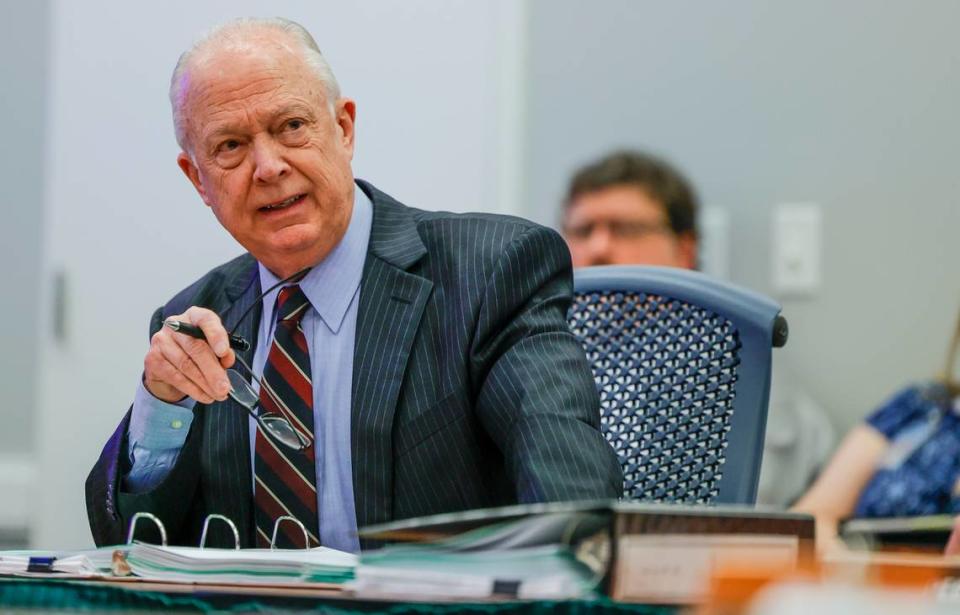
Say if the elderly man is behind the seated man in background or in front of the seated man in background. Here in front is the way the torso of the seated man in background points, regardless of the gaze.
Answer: in front

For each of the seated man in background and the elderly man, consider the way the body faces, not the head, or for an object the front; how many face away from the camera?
0

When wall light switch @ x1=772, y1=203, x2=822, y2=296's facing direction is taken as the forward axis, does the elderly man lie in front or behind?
in front

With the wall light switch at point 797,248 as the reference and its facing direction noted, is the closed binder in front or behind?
in front

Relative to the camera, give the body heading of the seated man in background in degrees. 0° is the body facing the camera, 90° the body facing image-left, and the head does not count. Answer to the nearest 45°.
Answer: approximately 45°

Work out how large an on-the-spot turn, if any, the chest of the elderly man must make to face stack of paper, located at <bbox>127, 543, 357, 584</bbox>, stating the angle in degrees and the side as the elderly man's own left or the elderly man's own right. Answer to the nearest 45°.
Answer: approximately 45° to the elderly man's own left

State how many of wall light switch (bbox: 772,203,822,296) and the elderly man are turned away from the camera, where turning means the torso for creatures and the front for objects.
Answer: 0

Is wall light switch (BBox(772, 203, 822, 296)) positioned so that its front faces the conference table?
yes

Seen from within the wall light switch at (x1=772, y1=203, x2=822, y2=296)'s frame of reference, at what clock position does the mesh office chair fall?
The mesh office chair is roughly at 12 o'clock from the wall light switch.

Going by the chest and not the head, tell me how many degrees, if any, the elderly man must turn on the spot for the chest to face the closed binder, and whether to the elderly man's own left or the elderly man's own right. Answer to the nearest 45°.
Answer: approximately 45° to the elderly man's own left

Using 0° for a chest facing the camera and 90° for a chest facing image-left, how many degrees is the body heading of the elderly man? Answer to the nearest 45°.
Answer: approximately 45°

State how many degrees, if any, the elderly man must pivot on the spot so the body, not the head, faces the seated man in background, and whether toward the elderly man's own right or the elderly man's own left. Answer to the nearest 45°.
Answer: approximately 180°

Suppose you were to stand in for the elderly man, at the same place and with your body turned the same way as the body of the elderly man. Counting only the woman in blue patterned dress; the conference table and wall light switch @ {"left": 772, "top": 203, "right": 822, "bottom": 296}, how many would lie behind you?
2
